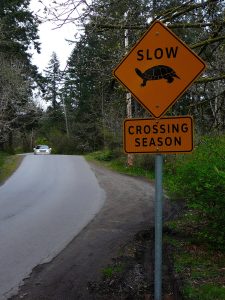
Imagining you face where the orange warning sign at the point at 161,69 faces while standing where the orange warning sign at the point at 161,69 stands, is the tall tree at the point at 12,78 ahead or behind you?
behind

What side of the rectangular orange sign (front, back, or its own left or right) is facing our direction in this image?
front

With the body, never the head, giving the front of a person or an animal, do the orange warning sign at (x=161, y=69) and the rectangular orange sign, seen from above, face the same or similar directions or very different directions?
same or similar directions

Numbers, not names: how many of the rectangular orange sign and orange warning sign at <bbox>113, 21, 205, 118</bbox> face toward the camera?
2
